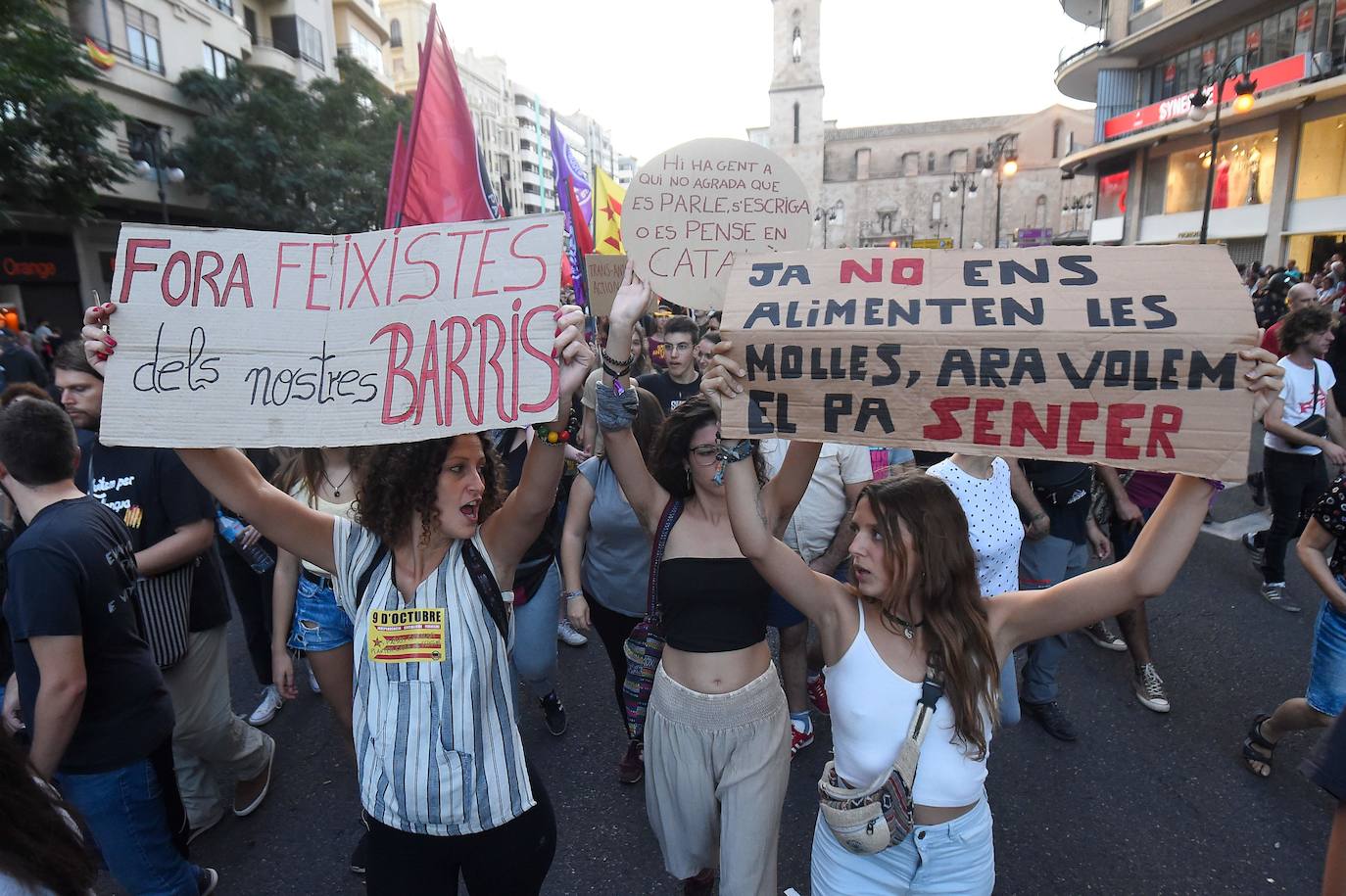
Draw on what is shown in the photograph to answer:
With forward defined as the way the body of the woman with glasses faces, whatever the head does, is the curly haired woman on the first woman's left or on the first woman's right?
on the first woman's right

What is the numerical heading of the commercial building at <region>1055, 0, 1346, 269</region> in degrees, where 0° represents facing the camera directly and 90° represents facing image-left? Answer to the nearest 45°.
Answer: approximately 45°

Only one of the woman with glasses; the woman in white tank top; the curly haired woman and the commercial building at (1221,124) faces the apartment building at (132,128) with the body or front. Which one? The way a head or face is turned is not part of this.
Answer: the commercial building at (1221,124)

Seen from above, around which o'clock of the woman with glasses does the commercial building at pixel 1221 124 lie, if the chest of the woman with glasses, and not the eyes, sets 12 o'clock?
The commercial building is roughly at 7 o'clock from the woman with glasses.

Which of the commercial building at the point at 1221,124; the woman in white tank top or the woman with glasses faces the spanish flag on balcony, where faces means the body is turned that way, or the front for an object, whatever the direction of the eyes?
the commercial building

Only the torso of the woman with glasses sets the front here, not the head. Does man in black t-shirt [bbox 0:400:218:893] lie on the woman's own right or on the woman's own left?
on the woman's own right

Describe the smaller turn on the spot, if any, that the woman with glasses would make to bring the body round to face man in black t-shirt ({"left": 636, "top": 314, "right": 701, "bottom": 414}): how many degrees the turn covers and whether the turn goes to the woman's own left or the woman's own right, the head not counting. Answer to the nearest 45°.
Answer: approximately 180°

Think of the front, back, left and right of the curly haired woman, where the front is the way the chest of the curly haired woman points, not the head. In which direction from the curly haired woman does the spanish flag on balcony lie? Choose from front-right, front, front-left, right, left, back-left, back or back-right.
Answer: back

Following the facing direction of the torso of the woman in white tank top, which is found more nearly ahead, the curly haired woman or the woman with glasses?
the curly haired woman

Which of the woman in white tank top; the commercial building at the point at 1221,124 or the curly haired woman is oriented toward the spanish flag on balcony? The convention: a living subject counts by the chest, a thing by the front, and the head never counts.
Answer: the commercial building

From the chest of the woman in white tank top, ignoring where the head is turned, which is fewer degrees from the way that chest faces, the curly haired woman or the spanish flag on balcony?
the curly haired woman

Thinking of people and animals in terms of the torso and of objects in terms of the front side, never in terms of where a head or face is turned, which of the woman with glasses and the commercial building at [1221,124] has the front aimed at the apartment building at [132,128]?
the commercial building at [1221,124]

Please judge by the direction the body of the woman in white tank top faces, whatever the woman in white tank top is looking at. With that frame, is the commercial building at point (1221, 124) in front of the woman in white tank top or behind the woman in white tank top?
behind

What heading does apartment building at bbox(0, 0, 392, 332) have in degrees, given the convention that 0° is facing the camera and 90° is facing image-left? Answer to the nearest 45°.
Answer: approximately 315°
